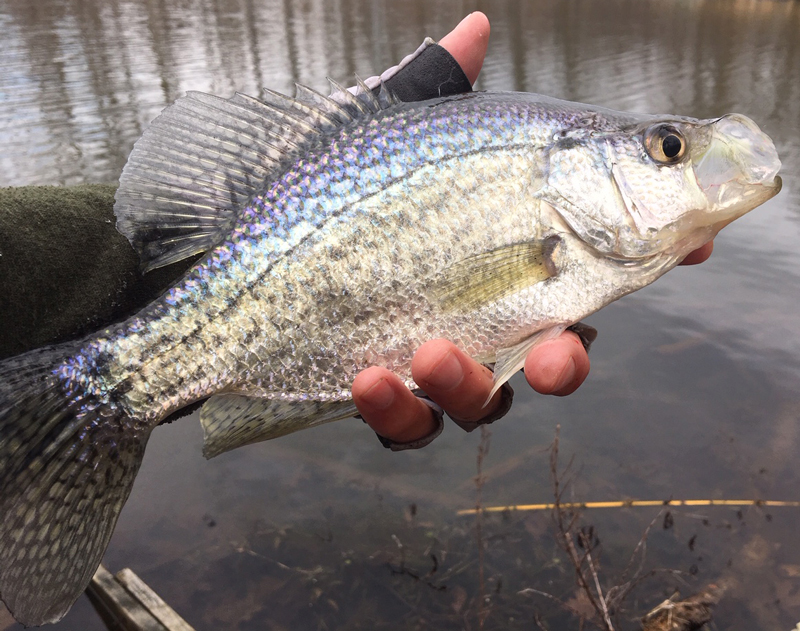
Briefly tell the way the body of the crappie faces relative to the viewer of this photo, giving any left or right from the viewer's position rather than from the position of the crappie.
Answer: facing to the right of the viewer
